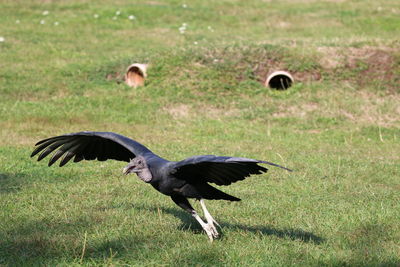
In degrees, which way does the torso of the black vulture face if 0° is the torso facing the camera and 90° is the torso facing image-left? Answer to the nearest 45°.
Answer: approximately 45°

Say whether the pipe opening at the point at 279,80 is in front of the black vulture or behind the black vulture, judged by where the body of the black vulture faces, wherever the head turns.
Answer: behind
